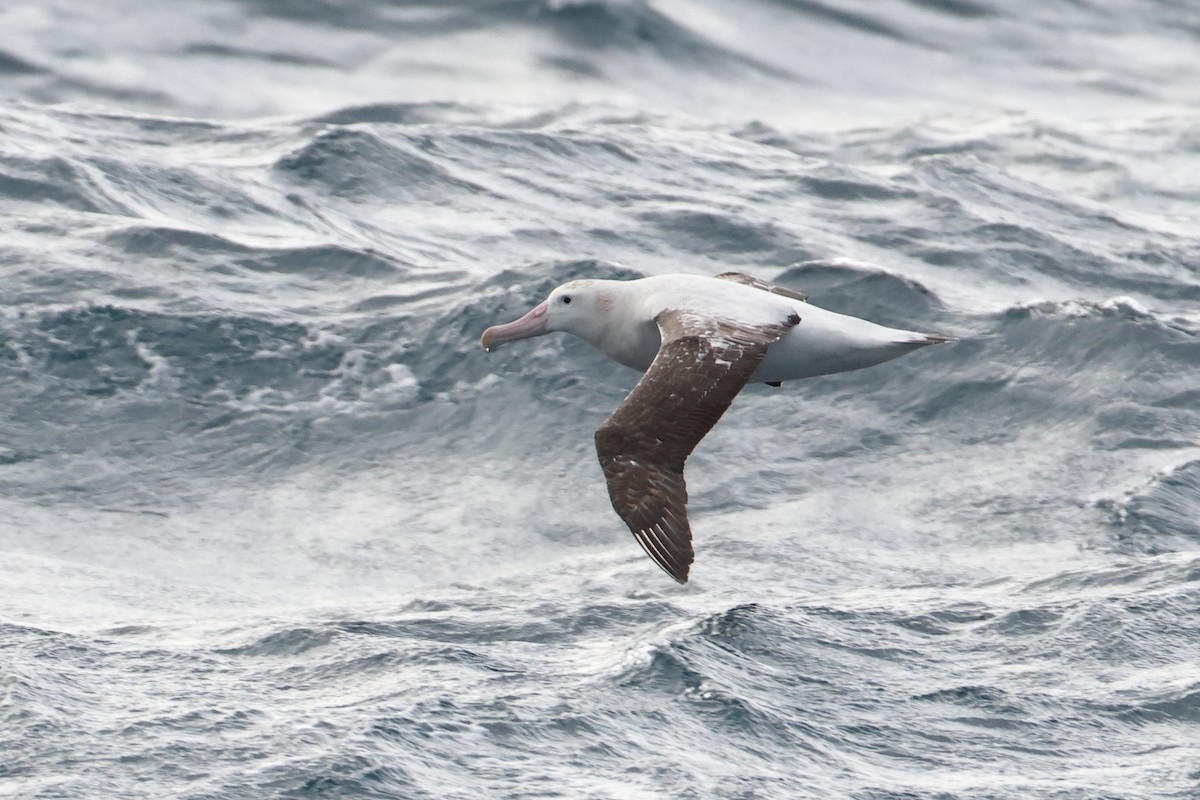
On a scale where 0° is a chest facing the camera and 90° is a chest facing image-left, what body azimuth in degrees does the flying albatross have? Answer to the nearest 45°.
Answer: approximately 90°
